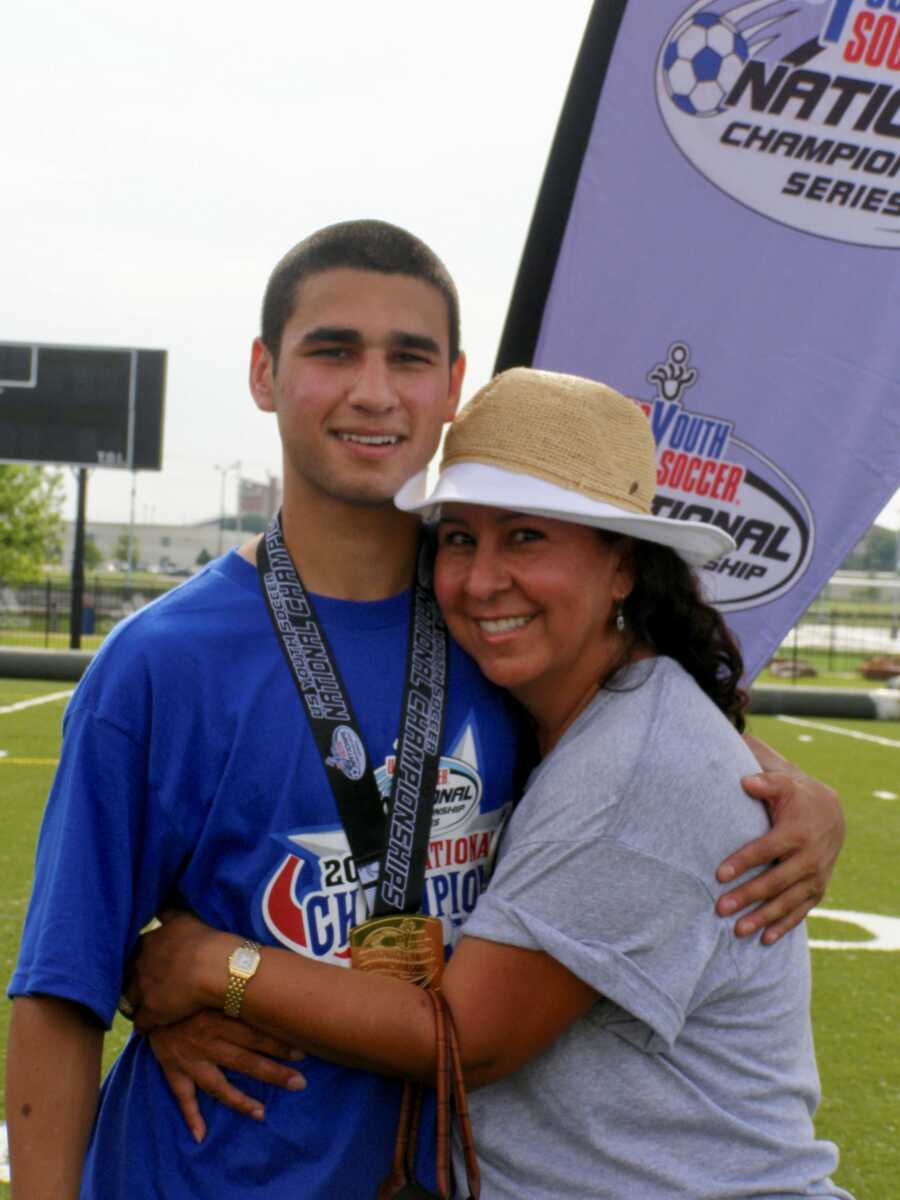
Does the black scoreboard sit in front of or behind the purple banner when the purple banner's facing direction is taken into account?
behind

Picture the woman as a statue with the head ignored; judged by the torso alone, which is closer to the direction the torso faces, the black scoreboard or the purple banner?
the black scoreboard

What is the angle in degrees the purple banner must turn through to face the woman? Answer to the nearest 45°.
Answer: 0° — it already faces them

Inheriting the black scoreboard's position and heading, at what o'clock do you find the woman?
The woman is roughly at 12 o'clock from the black scoreboard.

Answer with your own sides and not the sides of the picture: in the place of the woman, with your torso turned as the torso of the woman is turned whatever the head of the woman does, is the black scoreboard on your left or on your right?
on your right
